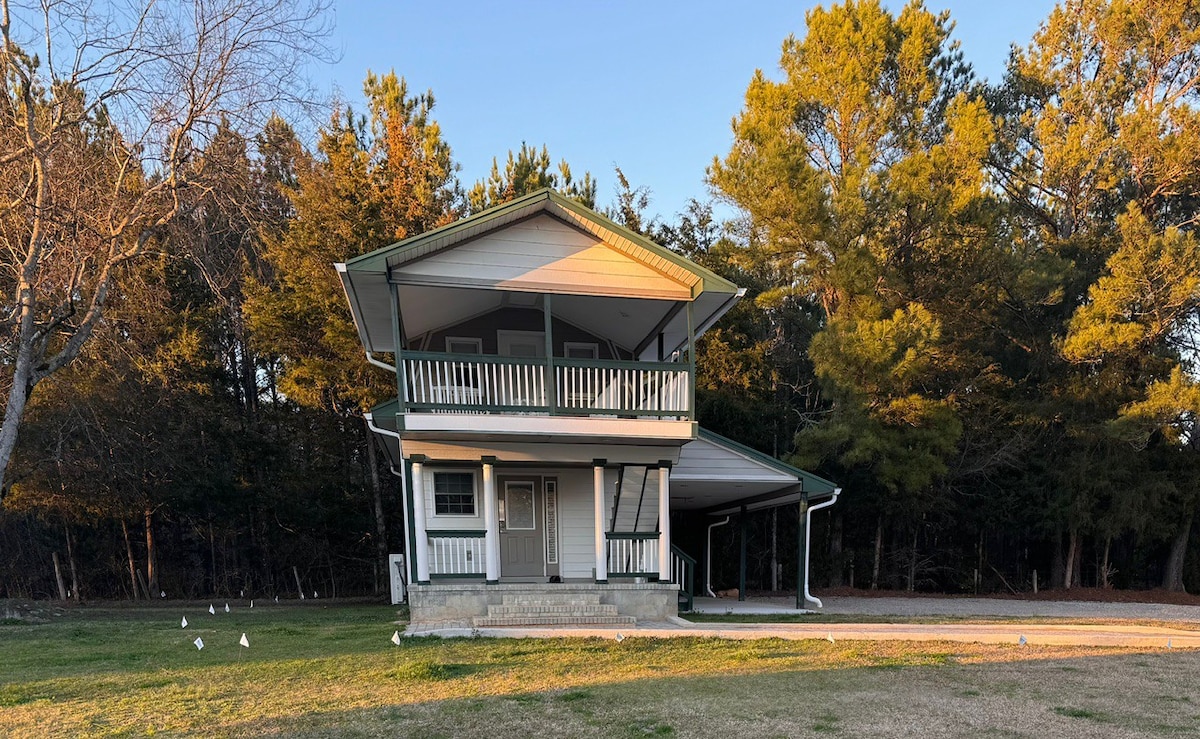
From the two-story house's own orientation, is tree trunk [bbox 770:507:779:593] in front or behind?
behind

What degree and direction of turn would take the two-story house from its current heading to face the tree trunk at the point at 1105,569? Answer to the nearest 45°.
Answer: approximately 135° to its left

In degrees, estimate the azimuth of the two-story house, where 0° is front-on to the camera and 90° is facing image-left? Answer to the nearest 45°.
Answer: approximately 0°
